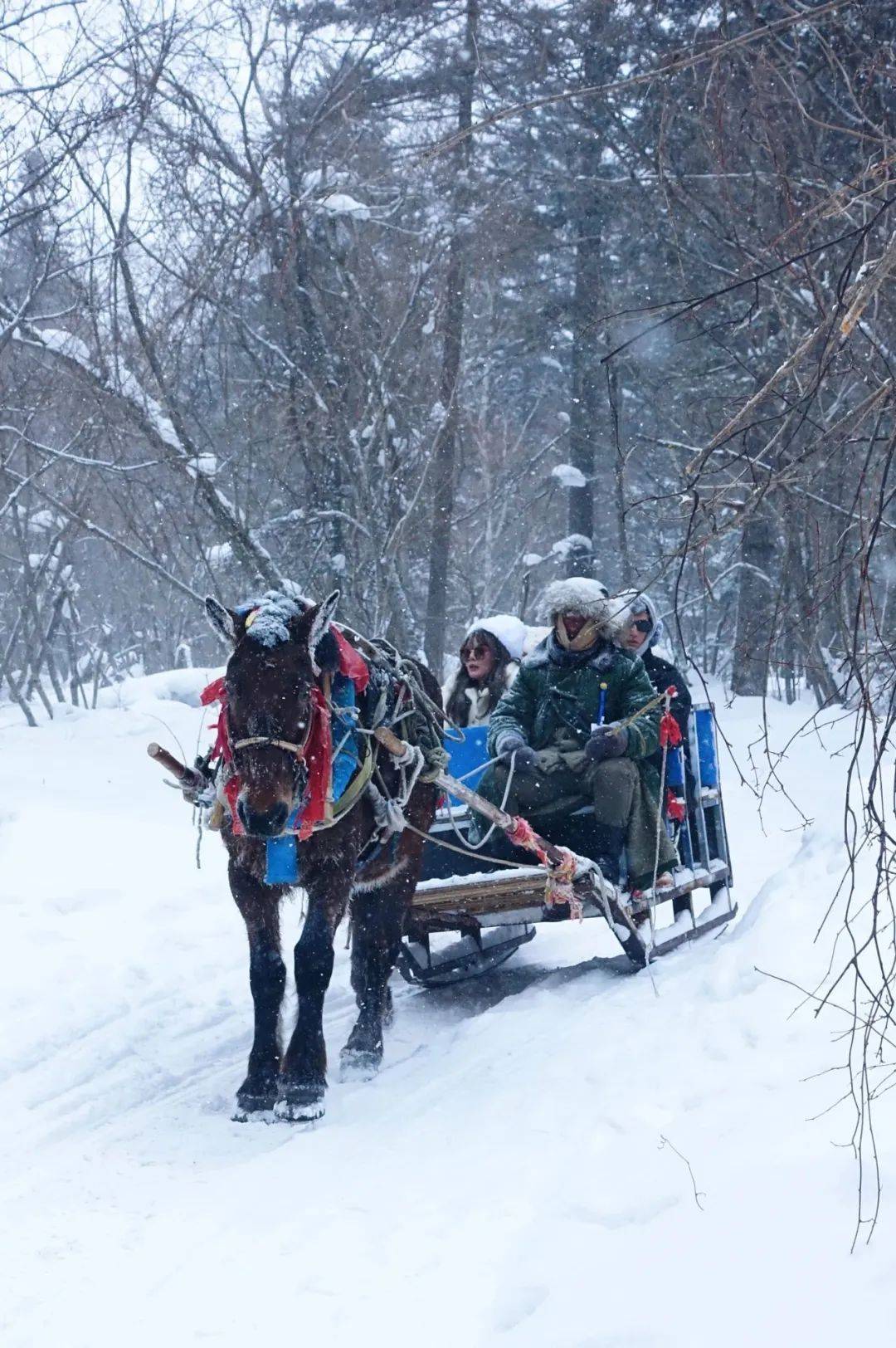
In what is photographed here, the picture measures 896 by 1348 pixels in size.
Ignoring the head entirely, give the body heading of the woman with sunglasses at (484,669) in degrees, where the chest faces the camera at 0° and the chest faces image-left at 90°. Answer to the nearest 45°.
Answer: approximately 45°

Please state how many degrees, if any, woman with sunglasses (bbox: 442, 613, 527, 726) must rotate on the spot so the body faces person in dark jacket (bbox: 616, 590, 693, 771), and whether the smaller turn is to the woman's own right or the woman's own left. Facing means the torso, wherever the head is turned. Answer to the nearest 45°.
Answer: approximately 90° to the woman's own left

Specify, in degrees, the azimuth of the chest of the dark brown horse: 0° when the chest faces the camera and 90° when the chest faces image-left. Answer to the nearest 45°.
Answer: approximately 45°

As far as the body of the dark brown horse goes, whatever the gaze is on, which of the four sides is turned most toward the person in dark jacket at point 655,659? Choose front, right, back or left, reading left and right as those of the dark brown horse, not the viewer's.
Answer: back

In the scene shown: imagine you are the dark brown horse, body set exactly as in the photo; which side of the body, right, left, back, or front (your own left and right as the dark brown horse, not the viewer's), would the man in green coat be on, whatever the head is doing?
back

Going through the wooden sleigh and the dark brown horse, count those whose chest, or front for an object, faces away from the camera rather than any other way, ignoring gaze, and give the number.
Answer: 0
